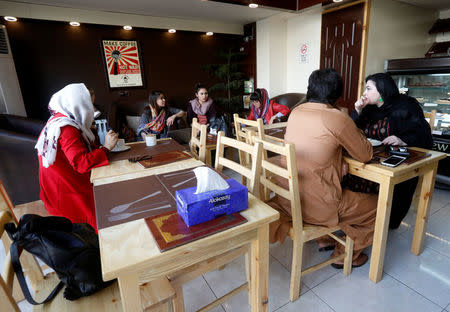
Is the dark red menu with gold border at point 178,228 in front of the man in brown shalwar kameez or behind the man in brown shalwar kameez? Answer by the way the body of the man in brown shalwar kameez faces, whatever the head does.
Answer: behind

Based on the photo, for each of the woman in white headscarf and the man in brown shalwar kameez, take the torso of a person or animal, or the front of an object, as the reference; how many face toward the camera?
0

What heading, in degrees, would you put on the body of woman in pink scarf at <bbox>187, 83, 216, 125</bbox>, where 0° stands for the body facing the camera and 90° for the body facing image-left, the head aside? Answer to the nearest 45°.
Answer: approximately 0°

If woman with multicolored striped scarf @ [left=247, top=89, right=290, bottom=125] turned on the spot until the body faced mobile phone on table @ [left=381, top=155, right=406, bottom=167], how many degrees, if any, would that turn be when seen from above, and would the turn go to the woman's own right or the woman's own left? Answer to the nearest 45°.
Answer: approximately 45° to the woman's own left

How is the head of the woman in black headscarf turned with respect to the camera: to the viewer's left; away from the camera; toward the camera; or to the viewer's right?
to the viewer's left

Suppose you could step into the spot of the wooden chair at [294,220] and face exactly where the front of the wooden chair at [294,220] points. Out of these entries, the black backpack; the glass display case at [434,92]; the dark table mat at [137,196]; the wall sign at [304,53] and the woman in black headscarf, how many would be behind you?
2

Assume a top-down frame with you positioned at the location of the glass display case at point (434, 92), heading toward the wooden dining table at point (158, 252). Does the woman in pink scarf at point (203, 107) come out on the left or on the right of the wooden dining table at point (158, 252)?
right

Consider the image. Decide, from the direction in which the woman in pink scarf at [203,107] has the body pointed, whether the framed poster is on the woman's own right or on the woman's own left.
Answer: on the woman's own right

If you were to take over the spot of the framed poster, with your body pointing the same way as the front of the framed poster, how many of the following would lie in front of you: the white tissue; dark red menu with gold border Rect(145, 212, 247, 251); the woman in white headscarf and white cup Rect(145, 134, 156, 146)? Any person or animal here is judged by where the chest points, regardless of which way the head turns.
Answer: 4

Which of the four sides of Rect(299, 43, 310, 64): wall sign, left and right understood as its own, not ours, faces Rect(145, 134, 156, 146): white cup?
front
